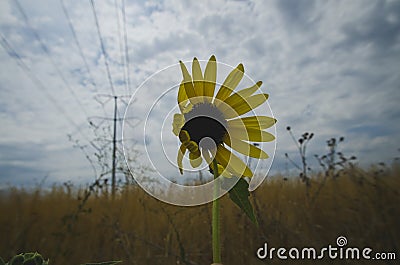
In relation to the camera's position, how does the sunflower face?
facing the viewer and to the left of the viewer
